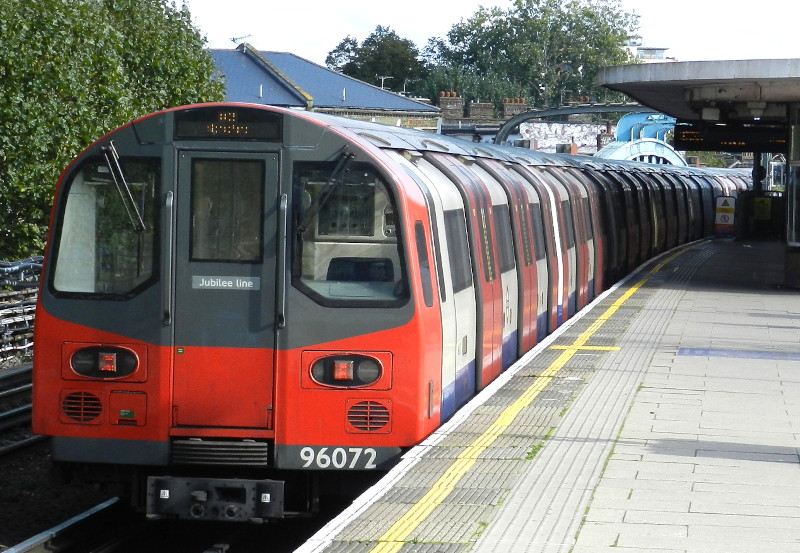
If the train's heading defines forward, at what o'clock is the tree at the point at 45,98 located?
The tree is roughly at 4 o'clock from the train.

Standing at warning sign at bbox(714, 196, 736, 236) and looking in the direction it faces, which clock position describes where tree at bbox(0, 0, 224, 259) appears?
The tree is roughly at 1 o'clock from the warning sign.

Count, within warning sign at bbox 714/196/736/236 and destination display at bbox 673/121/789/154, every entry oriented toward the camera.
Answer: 2

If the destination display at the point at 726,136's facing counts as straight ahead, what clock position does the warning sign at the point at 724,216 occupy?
The warning sign is roughly at 6 o'clock from the destination display.

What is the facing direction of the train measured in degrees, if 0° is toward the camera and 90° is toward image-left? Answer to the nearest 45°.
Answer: approximately 45°

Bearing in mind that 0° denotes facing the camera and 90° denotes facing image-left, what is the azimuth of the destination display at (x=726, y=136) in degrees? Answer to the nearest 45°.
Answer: approximately 0°
